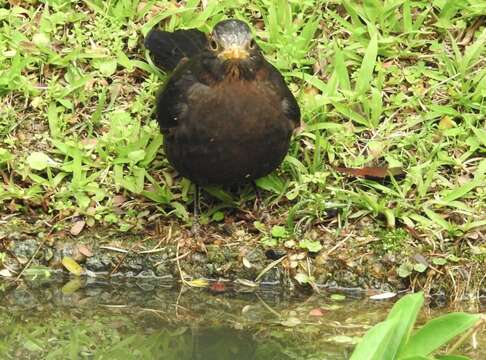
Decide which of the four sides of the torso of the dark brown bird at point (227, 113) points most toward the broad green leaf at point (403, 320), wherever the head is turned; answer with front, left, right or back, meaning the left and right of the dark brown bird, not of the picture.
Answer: front

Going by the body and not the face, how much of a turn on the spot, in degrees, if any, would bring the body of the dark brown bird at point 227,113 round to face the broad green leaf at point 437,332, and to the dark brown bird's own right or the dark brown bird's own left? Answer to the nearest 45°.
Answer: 0° — it already faces it

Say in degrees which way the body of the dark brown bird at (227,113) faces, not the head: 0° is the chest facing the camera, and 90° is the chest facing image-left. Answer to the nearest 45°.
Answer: approximately 0°
